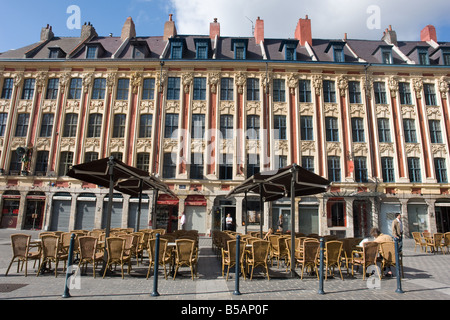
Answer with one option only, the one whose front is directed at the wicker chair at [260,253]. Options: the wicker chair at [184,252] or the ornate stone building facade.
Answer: the ornate stone building facade

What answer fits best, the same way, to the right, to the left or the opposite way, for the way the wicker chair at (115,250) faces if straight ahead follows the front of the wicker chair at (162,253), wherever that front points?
the same way

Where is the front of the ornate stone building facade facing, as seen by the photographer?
facing the viewer

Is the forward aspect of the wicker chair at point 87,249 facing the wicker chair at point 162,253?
no
